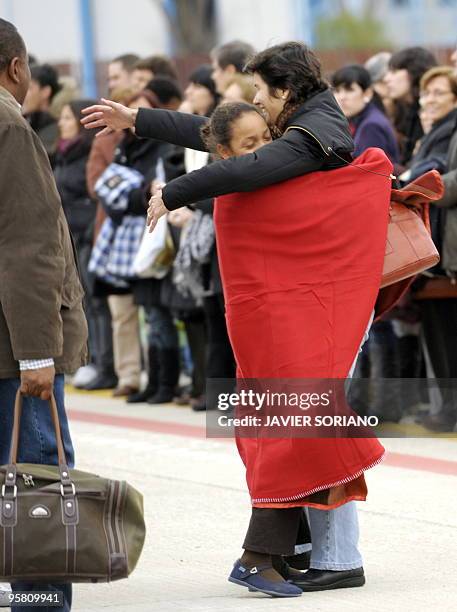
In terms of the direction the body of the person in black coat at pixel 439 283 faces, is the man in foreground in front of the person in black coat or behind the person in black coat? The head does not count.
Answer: in front

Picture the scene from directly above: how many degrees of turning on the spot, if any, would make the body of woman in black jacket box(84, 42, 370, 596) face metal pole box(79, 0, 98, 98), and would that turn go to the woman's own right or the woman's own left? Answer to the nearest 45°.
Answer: approximately 90° to the woman's own right

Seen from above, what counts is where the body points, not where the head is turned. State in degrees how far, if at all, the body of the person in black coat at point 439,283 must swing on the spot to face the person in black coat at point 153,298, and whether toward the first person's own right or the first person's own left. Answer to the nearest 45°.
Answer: approximately 90° to the first person's own right

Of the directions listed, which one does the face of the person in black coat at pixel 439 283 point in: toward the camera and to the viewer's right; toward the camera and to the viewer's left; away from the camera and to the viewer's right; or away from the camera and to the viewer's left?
toward the camera and to the viewer's left

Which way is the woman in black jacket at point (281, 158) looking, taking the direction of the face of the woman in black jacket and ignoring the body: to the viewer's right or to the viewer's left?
to the viewer's left

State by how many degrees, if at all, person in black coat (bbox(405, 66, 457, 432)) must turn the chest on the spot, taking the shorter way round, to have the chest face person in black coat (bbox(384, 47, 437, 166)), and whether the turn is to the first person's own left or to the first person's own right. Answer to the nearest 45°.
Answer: approximately 135° to the first person's own right

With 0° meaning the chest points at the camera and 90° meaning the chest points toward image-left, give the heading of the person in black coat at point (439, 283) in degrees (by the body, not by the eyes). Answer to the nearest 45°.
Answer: approximately 45°

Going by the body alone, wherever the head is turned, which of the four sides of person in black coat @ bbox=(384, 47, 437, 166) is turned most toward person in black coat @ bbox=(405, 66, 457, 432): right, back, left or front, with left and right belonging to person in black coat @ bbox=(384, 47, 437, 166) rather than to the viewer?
left

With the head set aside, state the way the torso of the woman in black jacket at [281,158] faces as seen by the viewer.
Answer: to the viewer's left
